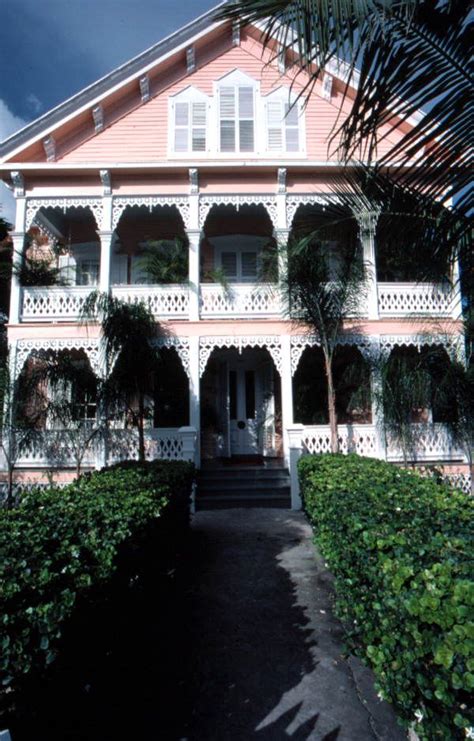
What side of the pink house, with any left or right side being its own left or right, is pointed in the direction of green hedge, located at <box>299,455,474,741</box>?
front

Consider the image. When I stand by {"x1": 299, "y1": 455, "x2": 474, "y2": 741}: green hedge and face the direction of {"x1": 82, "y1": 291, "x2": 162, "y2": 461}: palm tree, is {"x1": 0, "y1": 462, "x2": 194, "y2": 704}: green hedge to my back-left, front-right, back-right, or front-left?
front-left

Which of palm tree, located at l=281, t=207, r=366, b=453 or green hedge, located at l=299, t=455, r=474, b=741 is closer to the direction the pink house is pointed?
the green hedge

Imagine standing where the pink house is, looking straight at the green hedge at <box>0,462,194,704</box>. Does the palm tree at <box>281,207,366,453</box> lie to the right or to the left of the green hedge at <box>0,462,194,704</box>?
left

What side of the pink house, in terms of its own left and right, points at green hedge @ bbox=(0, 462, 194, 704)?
front

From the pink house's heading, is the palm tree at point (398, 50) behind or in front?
in front

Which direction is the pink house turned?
toward the camera
